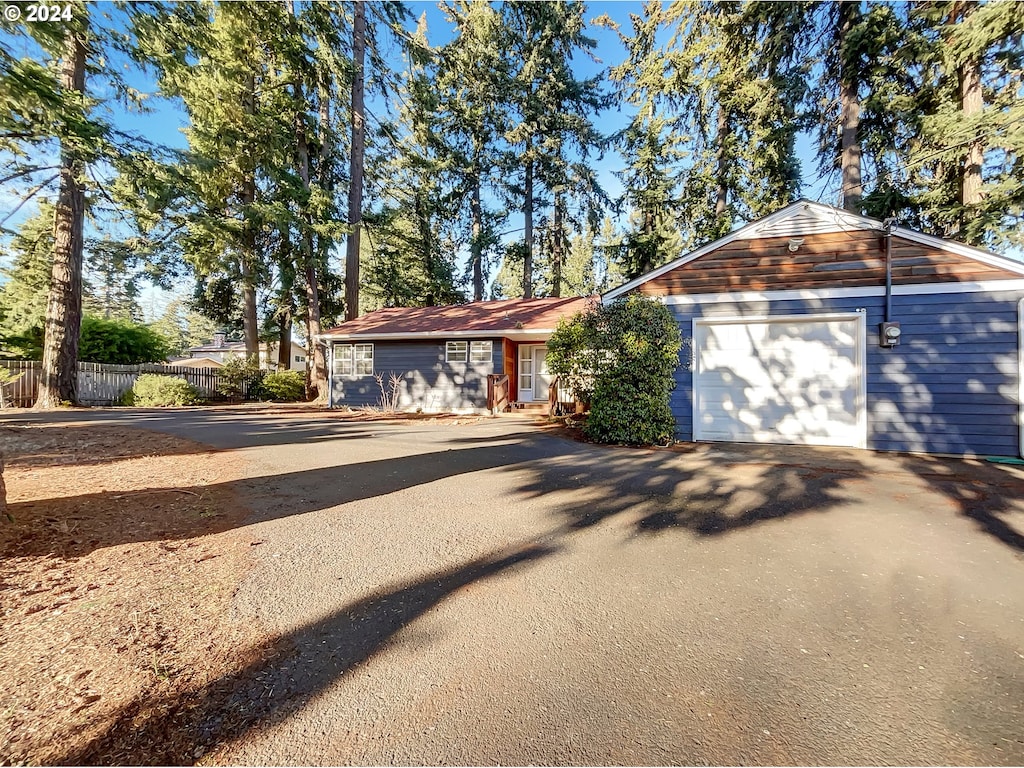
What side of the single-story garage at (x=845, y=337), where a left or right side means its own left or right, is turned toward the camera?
front

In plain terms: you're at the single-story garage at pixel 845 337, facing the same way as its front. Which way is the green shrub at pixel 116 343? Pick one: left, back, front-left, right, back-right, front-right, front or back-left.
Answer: right

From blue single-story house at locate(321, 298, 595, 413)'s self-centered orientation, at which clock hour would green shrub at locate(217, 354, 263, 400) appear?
The green shrub is roughly at 4 o'clock from the blue single-story house.

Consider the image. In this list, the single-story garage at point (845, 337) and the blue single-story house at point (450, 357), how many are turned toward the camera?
2

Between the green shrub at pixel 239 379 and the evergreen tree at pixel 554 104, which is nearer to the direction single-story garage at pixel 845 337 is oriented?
the green shrub

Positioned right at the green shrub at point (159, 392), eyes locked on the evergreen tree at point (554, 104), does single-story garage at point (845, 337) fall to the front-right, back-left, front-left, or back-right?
front-right

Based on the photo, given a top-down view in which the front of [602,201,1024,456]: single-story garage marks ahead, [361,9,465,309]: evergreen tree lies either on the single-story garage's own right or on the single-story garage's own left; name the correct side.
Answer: on the single-story garage's own right

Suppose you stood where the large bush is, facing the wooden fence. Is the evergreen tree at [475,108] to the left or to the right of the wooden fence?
right

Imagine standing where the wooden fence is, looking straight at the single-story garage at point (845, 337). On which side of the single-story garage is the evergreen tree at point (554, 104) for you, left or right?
left

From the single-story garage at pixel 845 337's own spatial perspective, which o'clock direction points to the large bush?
The large bush is roughly at 2 o'clock from the single-story garage.

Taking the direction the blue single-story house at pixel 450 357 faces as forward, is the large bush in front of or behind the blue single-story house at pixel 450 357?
in front

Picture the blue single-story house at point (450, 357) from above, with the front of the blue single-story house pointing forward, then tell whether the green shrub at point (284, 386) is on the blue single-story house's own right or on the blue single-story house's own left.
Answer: on the blue single-story house's own right

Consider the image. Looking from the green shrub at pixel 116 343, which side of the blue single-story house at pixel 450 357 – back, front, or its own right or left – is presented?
right

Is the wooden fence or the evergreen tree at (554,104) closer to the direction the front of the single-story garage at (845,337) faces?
the wooden fence

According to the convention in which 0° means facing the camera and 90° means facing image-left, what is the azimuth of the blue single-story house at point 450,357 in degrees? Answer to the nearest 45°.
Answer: approximately 0°

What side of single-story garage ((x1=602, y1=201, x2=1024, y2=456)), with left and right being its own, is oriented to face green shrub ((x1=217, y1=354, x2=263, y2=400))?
right

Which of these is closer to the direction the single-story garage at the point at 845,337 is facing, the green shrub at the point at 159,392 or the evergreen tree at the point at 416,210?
the green shrub
